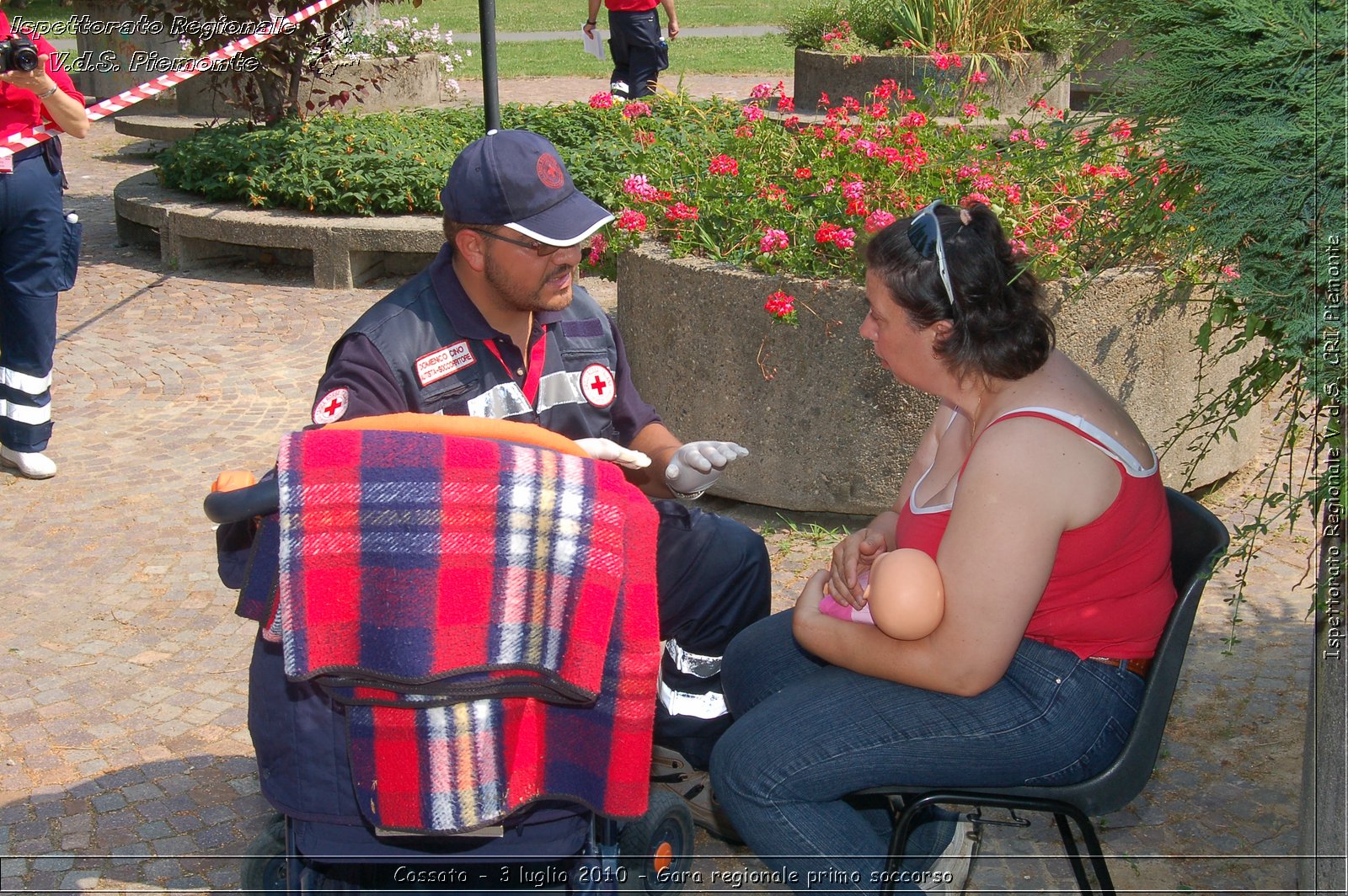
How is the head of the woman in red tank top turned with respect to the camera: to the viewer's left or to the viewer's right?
to the viewer's left

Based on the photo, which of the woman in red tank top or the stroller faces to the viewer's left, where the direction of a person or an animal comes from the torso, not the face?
the woman in red tank top

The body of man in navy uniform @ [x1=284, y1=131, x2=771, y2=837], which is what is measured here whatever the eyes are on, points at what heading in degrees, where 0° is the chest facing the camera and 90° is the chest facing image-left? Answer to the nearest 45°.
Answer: approximately 315°

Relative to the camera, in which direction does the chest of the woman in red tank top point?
to the viewer's left

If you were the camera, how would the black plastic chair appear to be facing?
facing to the left of the viewer

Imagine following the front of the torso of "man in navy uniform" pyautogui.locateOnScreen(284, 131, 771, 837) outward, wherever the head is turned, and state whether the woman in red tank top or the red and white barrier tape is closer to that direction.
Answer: the woman in red tank top

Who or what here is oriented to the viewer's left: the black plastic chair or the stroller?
the black plastic chair
